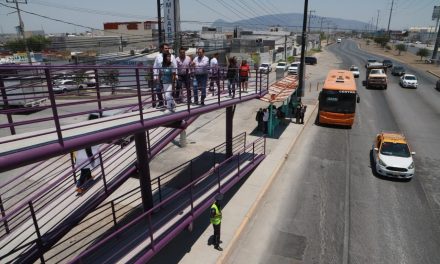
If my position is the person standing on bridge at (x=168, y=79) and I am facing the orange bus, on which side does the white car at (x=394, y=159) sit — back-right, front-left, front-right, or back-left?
front-right

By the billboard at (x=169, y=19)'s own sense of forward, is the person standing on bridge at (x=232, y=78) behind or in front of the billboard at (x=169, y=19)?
in front

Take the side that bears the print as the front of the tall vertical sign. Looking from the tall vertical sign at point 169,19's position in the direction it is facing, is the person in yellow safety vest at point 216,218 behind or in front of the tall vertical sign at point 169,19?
in front

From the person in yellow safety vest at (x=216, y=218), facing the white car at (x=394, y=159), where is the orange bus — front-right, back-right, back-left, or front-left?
front-left

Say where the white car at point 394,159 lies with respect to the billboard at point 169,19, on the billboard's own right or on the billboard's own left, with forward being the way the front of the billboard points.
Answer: on the billboard's own left

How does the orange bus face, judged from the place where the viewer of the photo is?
facing the viewer
